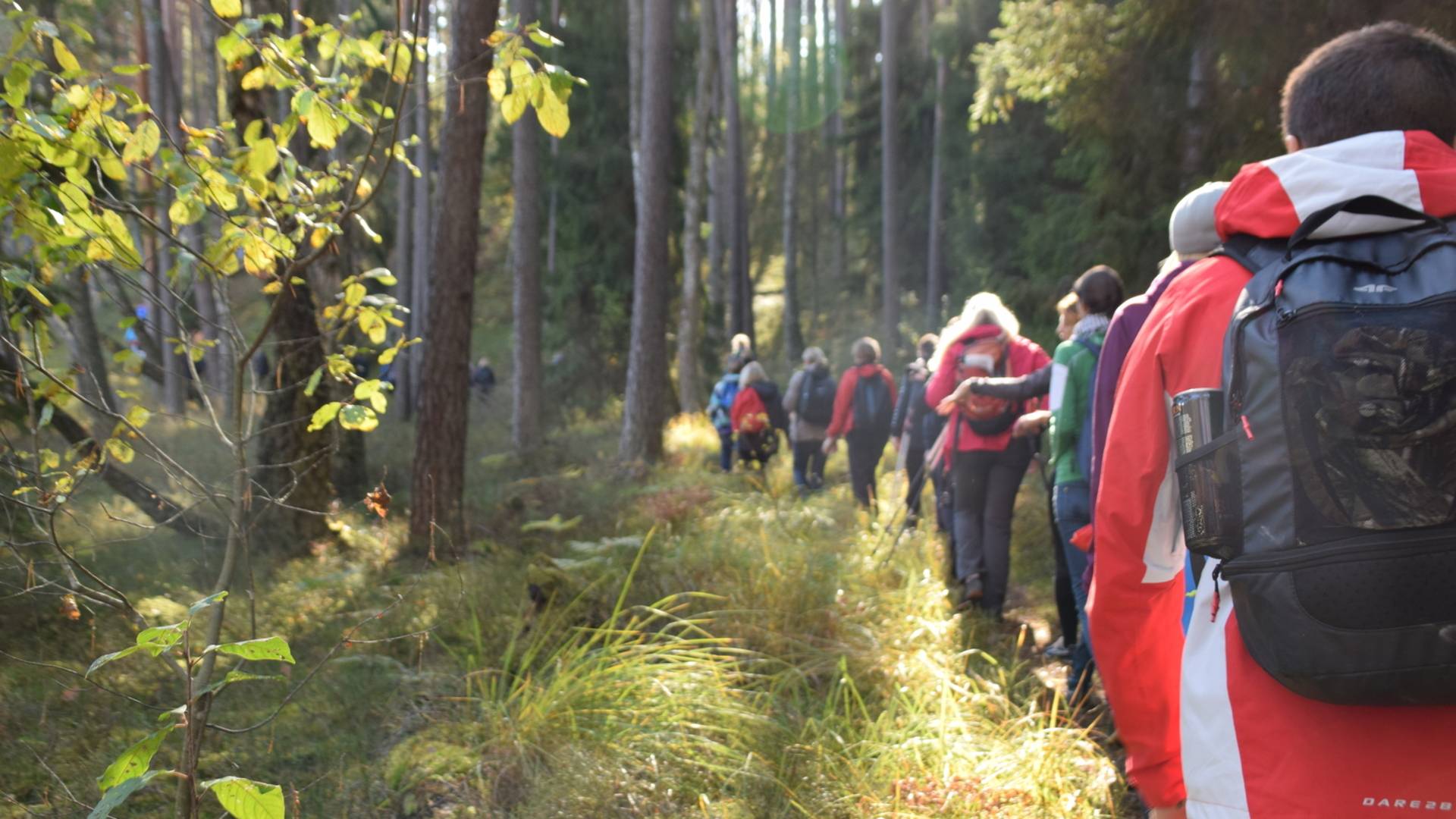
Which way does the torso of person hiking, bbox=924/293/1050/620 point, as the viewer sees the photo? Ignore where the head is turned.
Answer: away from the camera

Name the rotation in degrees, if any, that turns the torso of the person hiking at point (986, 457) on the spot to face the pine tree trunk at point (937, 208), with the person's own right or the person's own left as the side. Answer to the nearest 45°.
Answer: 0° — they already face it

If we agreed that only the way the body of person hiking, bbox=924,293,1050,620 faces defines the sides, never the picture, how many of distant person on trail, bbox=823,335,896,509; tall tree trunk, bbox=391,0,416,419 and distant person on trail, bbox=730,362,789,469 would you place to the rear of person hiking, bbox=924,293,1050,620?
0

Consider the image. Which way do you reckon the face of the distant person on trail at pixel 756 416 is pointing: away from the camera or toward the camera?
away from the camera

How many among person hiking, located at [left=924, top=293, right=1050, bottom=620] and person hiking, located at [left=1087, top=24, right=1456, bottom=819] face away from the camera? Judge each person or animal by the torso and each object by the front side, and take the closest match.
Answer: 2

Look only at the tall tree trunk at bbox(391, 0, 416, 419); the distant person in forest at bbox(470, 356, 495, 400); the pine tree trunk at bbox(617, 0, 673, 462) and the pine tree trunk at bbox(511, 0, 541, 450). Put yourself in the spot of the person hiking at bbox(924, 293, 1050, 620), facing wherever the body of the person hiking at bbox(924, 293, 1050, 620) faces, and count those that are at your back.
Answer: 0

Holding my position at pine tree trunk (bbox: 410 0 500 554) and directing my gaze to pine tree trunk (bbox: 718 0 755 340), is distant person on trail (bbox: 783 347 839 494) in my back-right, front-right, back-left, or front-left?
front-right

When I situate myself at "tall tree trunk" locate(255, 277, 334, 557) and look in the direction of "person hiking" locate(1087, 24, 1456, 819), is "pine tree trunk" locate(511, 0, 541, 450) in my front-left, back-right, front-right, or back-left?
back-left

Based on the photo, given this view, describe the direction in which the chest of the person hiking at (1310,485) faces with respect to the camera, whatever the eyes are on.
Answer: away from the camera

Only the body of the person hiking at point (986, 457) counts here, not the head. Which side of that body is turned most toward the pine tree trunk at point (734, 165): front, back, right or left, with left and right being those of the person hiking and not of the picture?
front

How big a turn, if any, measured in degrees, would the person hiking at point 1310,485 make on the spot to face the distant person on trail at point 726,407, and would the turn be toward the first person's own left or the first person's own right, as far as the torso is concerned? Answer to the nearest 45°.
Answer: approximately 45° to the first person's own left

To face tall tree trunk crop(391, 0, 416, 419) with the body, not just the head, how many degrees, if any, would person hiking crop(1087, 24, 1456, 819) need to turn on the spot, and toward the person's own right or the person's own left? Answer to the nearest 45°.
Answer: approximately 45° to the person's own left

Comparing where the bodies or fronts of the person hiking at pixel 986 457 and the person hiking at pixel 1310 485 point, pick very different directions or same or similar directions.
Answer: same or similar directions

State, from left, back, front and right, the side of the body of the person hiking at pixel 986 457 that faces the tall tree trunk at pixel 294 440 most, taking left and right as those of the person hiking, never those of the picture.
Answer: left
